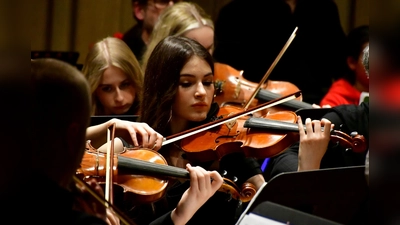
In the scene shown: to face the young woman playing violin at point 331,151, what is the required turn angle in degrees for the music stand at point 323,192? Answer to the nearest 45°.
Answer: approximately 45° to its right

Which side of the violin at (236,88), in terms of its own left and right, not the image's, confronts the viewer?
front

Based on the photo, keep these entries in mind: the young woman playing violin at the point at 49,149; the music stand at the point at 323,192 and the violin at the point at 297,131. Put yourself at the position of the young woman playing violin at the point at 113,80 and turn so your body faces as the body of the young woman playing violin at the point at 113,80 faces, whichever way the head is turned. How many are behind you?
0

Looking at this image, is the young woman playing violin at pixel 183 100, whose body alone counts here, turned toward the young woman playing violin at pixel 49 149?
no

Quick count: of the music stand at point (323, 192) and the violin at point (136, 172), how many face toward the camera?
1

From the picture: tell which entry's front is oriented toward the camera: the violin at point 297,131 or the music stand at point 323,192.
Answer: the violin

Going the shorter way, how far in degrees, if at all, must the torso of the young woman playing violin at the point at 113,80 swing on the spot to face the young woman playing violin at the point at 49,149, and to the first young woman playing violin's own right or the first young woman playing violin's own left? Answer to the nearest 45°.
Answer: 0° — they already face them

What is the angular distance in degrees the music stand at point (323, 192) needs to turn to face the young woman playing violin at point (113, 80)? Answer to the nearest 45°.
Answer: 0° — it already faces them

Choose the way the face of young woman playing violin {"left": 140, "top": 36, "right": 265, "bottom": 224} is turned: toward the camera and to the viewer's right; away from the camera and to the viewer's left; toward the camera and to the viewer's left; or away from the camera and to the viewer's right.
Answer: toward the camera and to the viewer's right

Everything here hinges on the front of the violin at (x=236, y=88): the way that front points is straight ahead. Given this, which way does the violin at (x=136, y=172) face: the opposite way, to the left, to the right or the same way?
the same way
